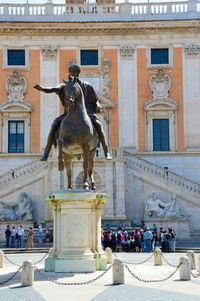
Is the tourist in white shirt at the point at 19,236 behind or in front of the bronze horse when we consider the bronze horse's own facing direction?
behind

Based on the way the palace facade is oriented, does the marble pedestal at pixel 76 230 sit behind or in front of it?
in front

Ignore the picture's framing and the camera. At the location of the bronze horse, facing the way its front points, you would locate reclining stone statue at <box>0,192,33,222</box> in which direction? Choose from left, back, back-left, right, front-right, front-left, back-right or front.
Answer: back

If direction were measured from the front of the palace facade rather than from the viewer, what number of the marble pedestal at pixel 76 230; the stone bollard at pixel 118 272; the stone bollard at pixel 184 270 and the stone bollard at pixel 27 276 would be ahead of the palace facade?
4

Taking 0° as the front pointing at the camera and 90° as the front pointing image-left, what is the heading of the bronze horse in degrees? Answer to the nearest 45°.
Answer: approximately 0°

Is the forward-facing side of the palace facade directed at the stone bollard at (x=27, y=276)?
yes

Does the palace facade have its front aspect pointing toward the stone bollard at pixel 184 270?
yes

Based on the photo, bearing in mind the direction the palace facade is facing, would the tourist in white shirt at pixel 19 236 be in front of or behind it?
in front

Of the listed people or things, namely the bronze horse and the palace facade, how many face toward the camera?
2
